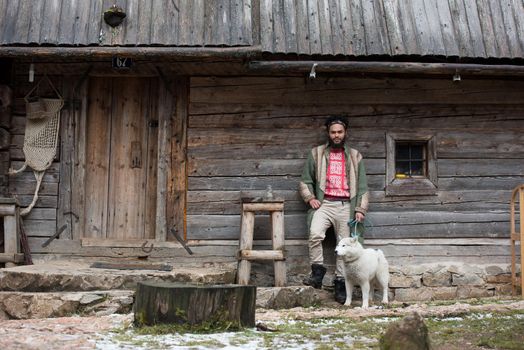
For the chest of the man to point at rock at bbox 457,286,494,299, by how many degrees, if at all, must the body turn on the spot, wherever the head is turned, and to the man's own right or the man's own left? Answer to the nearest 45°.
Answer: approximately 135° to the man's own left

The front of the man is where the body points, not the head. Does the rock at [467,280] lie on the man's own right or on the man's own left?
on the man's own left

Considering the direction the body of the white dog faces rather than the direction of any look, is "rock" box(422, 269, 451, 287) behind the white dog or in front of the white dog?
behind

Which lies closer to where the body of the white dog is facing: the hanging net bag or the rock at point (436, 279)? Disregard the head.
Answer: the hanging net bag

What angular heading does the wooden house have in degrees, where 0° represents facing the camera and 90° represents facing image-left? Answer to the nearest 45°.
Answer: approximately 0°

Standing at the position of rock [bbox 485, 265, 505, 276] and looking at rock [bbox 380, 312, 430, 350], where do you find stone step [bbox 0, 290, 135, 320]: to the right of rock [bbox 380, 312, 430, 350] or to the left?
right

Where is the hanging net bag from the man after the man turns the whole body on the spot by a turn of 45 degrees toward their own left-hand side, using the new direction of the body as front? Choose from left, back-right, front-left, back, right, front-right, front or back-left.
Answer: back-right
